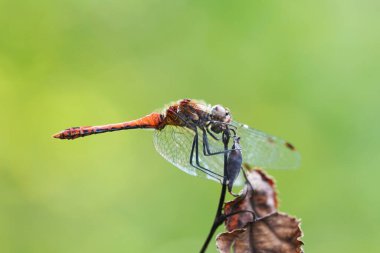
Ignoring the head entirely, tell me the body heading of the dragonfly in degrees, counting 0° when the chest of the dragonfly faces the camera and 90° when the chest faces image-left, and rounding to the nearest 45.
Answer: approximately 270°
